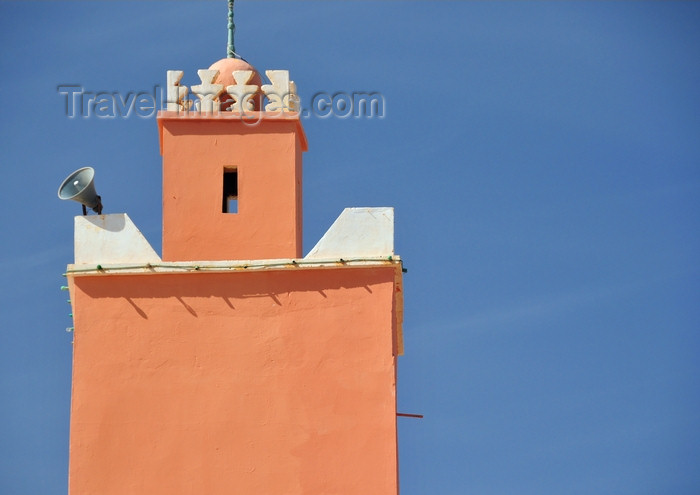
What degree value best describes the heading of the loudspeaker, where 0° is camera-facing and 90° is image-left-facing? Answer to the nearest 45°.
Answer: approximately 45°
